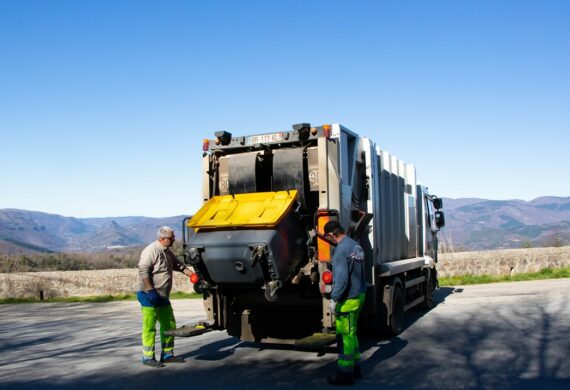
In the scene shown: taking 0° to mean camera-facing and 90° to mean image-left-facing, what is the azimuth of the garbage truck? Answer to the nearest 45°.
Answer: approximately 225°
